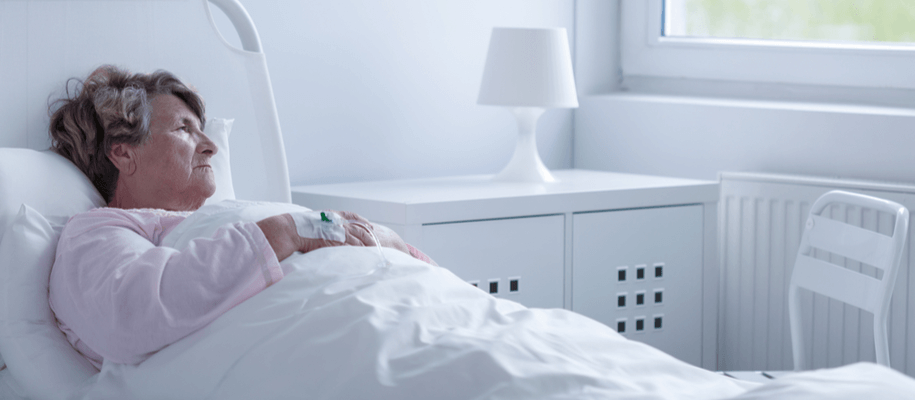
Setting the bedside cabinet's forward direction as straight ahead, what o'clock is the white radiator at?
The white radiator is roughly at 10 o'clock from the bedside cabinet.

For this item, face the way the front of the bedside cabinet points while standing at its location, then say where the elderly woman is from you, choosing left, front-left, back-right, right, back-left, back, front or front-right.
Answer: right

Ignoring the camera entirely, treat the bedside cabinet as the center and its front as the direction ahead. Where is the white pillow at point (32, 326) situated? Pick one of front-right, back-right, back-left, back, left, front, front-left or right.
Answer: right

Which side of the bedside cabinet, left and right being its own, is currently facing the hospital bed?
right

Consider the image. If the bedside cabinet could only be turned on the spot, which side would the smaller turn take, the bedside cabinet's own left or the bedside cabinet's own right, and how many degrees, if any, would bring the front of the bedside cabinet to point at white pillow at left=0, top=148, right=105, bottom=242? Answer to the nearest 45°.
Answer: approximately 90° to the bedside cabinet's own right

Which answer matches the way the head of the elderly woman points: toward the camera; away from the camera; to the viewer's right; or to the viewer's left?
to the viewer's right

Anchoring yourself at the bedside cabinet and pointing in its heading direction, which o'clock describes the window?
The window is roughly at 9 o'clock from the bedside cabinet.

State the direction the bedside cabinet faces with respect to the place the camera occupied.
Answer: facing the viewer and to the right of the viewer
